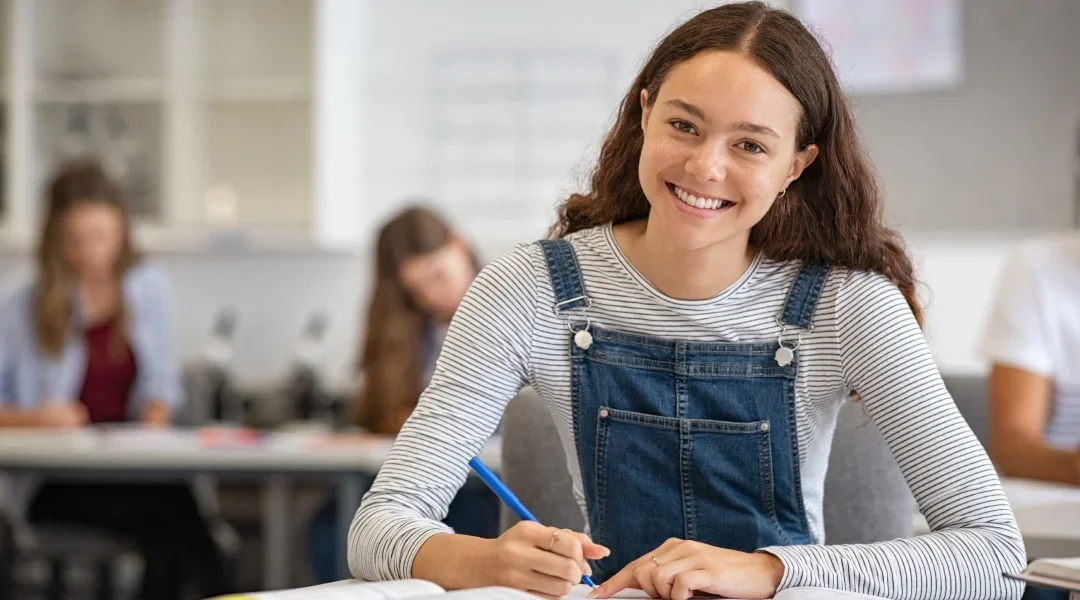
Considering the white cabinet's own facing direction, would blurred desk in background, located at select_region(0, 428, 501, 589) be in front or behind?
in front

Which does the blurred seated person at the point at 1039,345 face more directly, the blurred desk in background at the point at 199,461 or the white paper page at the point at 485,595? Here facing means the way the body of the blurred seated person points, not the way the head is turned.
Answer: the white paper page

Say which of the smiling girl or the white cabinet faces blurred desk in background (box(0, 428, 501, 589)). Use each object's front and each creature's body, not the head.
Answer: the white cabinet

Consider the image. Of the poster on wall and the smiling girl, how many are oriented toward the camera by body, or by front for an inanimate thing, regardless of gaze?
2

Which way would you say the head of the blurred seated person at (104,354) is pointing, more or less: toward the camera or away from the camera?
toward the camera

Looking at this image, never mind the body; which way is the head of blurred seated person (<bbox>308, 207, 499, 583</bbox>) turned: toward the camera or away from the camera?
toward the camera

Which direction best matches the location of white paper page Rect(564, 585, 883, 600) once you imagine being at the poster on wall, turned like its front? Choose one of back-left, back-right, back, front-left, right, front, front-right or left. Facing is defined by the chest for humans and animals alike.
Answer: front

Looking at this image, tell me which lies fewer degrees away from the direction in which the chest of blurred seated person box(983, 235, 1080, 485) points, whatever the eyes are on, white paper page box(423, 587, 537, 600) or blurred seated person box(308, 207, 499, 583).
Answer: the white paper page

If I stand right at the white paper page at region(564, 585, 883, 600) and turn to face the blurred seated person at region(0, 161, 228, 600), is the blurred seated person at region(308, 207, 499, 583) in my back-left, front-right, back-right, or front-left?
front-right

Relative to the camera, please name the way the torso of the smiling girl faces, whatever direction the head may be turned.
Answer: toward the camera

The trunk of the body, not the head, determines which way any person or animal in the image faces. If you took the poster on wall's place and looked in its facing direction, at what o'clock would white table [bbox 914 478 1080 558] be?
The white table is roughly at 12 o'clock from the poster on wall.

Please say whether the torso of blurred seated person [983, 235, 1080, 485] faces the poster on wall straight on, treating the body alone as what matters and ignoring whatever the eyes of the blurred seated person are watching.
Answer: no

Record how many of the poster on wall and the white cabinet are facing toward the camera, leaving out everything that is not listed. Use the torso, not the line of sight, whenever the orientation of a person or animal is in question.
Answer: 2

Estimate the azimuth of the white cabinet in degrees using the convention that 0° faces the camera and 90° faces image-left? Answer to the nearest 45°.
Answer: approximately 0°

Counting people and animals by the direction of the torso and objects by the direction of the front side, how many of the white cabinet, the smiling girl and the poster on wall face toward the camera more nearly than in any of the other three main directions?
3

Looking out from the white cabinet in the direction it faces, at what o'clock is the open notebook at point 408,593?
The open notebook is roughly at 12 o'clock from the white cabinet.

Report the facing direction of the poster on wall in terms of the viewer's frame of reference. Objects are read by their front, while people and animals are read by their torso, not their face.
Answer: facing the viewer

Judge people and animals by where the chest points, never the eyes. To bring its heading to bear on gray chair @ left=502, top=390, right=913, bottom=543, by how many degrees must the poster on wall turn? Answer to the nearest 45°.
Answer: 0° — it already faces it

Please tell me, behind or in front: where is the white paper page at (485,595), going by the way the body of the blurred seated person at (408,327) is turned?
in front
